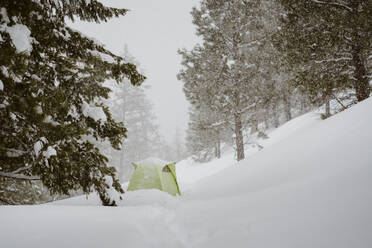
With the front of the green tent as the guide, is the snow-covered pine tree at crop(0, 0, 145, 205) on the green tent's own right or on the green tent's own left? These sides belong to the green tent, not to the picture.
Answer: on the green tent's own right

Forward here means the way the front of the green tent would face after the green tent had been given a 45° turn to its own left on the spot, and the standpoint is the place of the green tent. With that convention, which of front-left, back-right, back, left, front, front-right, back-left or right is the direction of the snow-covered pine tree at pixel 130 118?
left

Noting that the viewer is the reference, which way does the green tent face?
facing the viewer and to the right of the viewer
